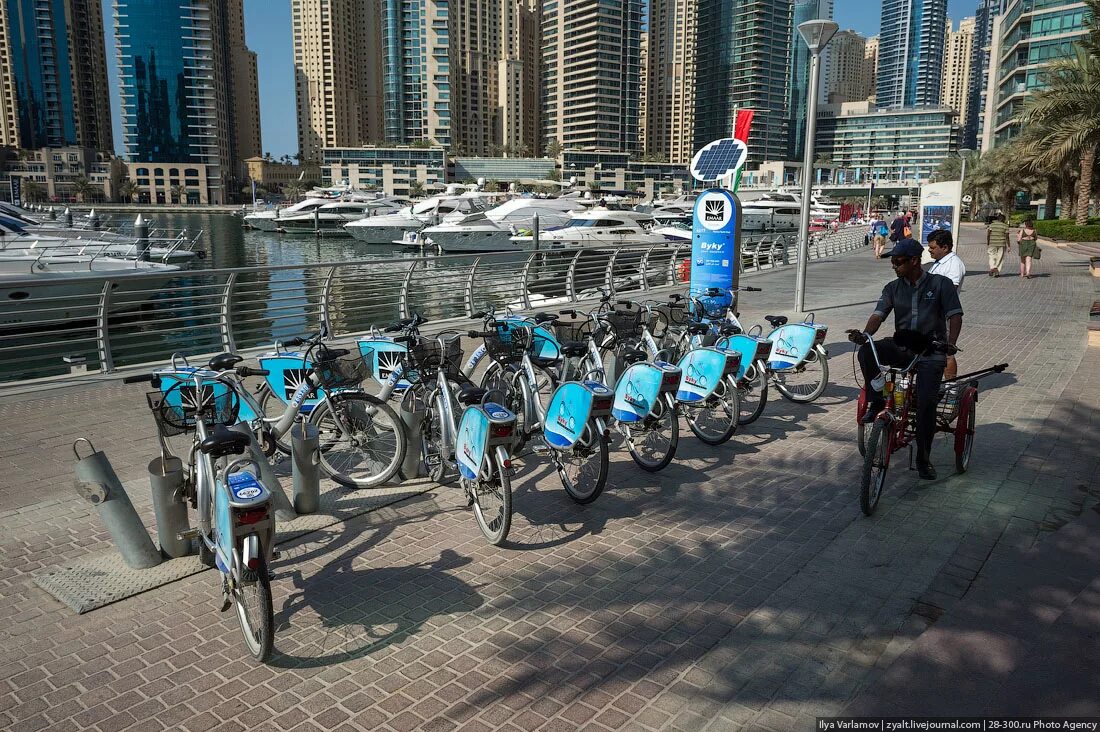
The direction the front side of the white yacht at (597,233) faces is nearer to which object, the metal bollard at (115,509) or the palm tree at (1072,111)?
the metal bollard

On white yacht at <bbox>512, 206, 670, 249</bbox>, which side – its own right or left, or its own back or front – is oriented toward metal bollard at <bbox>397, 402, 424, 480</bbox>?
left

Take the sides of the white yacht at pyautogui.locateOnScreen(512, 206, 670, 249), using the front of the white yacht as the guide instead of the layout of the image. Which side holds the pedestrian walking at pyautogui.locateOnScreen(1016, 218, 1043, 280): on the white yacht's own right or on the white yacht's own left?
on the white yacht's own left

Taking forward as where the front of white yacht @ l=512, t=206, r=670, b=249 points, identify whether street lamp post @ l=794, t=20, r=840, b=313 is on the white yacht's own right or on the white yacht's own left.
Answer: on the white yacht's own left

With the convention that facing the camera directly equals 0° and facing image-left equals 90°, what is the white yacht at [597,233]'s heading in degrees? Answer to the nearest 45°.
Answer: approximately 90°

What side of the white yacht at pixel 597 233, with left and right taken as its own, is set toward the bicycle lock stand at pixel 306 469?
left

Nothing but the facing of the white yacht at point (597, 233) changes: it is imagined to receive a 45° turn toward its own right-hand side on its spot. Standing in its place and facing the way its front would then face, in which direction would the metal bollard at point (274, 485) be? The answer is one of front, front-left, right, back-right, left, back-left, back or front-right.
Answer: back-left

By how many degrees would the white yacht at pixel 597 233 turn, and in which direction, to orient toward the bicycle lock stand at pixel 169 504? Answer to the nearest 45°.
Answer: approximately 90° to its left
